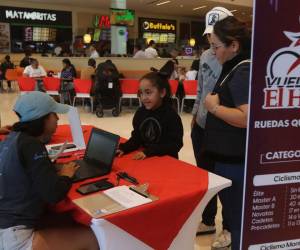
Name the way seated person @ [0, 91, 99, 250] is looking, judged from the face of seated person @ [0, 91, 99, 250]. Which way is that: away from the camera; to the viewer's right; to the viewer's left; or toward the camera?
to the viewer's right

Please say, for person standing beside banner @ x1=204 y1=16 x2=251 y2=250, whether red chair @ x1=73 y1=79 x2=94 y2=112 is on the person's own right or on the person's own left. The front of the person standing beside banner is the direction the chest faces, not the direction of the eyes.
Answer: on the person's own right

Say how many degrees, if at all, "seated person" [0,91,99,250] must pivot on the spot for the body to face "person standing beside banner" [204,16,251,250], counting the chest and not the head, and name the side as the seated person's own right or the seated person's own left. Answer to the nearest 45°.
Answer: approximately 45° to the seated person's own right

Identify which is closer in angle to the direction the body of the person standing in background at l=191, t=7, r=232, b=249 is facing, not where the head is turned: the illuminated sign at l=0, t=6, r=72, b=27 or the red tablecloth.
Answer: the red tablecloth
